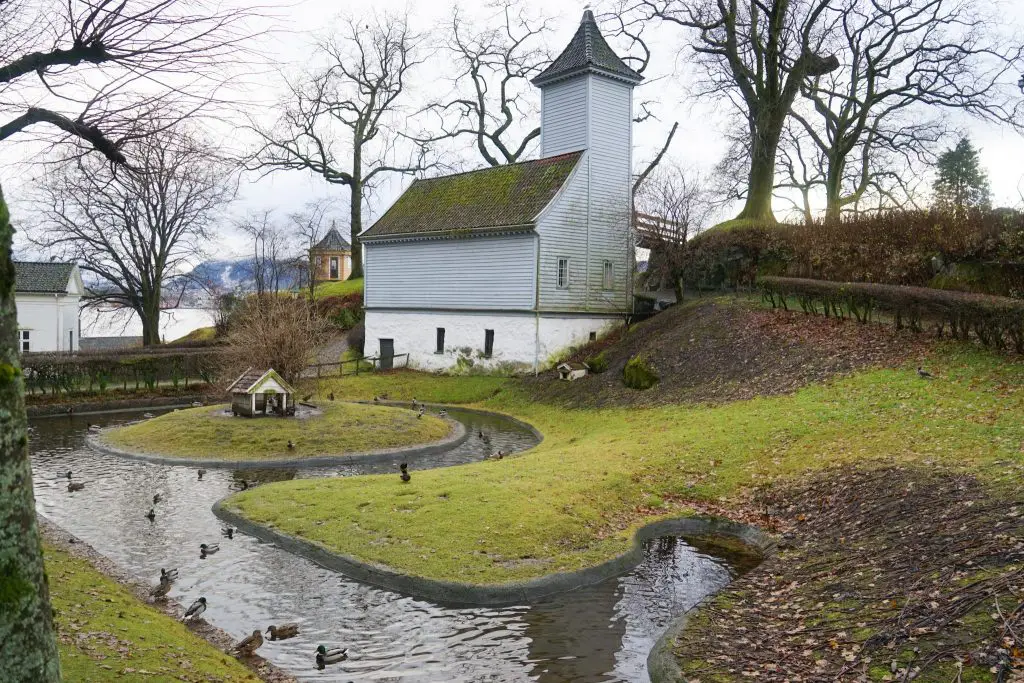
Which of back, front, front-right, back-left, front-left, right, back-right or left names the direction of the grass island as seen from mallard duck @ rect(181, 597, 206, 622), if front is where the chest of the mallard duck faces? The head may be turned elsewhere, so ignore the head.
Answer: front-left

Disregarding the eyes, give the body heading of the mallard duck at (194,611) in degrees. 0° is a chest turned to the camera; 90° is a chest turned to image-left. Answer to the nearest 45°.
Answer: approximately 225°
